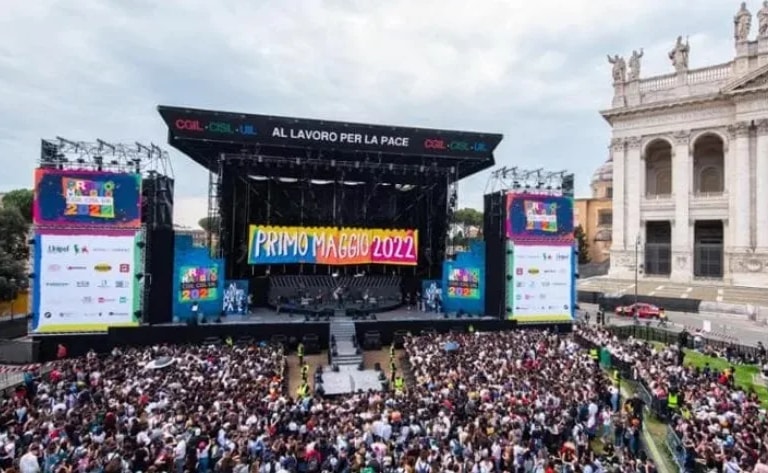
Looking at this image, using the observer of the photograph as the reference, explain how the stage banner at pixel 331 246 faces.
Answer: facing the viewer

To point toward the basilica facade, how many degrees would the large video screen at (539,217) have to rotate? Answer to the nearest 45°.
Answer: approximately 135° to its left

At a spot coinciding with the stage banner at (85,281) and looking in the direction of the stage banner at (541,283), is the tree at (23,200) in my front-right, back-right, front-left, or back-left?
back-left

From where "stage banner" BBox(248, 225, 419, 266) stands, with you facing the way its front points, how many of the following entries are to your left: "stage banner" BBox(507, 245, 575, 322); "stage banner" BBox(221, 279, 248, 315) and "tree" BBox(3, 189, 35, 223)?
1

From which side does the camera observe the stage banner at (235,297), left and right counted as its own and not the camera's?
front

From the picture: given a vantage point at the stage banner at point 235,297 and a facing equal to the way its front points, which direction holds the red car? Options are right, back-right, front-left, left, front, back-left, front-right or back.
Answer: left

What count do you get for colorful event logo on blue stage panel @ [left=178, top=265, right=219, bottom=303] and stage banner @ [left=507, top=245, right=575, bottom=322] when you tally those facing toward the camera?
2

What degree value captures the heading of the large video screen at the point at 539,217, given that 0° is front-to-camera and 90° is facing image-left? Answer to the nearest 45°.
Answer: approximately 0°

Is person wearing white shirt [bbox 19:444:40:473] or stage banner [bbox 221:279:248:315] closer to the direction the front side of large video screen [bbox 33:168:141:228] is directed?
the person wearing white shirt

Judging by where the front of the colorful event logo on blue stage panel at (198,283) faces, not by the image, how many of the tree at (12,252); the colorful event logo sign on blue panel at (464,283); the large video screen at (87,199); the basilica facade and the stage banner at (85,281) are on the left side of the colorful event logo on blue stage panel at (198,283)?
2

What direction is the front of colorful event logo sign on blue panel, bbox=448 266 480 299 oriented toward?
toward the camera

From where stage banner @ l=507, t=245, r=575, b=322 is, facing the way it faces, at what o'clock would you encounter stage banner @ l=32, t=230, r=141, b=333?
stage banner @ l=32, t=230, r=141, b=333 is roughly at 2 o'clock from stage banner @ l=507, t=245, r=575, b=322.

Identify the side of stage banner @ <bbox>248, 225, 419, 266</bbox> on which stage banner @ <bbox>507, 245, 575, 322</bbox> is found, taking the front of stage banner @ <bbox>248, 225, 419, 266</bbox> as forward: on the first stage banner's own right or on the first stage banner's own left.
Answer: on the first stage banner's own left

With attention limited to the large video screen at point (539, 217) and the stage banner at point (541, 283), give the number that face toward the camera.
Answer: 2
